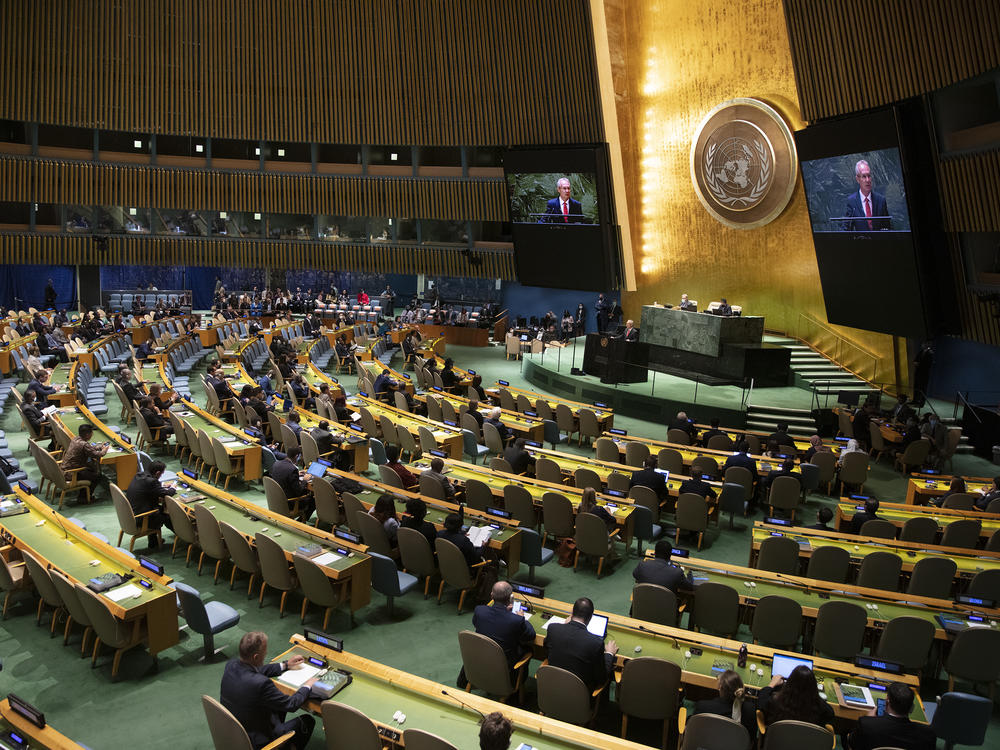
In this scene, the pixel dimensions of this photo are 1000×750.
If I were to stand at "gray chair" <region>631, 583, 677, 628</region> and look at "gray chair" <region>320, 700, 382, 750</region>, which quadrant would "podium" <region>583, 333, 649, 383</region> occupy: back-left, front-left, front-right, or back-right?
back-right

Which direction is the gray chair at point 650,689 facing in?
away from the camera

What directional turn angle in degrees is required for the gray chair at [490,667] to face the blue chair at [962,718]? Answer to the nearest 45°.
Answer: approximately 45° to its right

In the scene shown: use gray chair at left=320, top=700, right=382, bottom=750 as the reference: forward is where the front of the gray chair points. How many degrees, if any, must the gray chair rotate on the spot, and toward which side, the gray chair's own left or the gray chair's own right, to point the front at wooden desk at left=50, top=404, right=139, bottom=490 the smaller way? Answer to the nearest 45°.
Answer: approximately 90° to the gray chair's own left

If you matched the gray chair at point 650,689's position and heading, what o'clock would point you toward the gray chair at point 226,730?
the gray chair at point 226,730 is roughly at 8 o'clock from the gray chair at point 650,689.

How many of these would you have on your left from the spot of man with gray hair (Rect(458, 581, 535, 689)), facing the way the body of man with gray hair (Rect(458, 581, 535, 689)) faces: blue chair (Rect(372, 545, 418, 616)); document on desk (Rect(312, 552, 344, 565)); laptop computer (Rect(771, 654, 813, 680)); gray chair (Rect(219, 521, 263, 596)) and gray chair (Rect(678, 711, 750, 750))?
3

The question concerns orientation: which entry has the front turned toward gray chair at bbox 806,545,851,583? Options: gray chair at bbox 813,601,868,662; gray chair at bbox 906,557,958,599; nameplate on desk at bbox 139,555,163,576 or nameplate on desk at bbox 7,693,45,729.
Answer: gray chair at bbox 813,601,868,662

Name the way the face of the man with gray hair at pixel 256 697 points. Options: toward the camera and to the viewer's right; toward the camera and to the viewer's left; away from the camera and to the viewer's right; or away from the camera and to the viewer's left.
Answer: away from the camera and to the viewer's right
